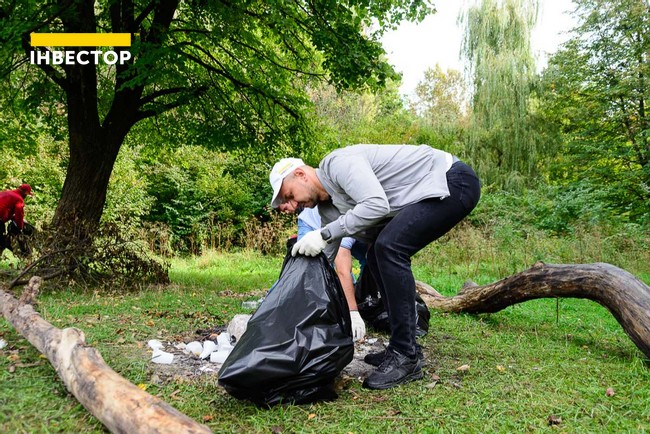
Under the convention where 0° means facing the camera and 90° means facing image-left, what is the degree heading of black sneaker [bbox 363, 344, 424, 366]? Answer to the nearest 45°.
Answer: approximately 90°

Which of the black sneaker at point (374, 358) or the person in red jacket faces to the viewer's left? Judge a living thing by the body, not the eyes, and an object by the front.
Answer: the black sneaker

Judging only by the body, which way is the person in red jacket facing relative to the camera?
to the viewer's right

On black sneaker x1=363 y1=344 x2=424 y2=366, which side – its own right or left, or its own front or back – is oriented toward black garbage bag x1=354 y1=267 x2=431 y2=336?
right

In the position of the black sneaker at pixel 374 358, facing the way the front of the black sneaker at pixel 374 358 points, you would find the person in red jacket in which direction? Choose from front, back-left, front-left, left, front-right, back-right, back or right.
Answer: front-right

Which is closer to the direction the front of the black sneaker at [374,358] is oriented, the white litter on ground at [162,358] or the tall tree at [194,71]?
the white litter on ground

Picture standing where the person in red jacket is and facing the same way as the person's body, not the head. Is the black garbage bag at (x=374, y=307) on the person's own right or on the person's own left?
on the person's own right
